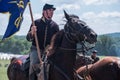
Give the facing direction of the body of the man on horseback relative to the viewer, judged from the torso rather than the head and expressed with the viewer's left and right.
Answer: facing the viewer and to the right of the viewer
